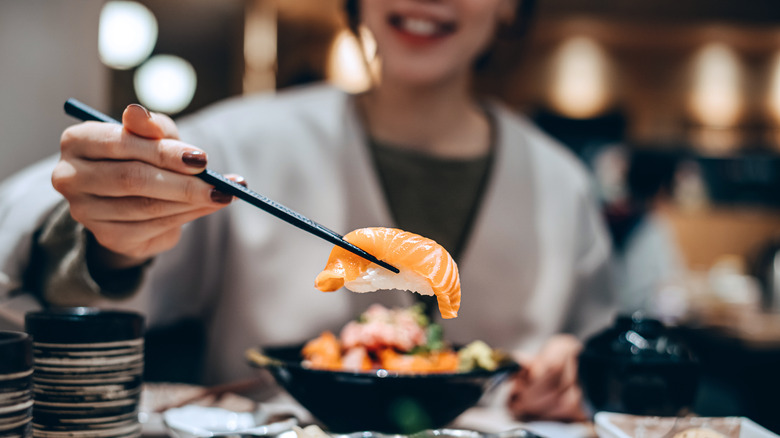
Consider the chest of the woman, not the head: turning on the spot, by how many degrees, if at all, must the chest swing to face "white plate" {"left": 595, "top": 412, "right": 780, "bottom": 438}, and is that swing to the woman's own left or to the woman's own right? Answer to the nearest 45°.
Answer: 0° — they already face it

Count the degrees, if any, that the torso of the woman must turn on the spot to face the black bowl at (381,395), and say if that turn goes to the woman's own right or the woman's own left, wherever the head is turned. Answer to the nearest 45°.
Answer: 0° — they already face it

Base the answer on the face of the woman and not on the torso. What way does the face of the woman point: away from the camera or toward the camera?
toward the camera

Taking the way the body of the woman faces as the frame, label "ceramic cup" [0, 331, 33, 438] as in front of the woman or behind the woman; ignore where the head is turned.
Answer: in front

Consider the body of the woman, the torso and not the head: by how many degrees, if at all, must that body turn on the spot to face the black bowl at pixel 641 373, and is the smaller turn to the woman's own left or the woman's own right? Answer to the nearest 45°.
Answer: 0° — they already face it

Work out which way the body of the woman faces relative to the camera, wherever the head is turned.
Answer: toward the camera

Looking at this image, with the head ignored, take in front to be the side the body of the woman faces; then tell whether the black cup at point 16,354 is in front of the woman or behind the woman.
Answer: in front
